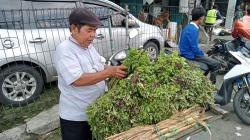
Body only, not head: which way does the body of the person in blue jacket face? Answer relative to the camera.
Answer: to the viewer's right

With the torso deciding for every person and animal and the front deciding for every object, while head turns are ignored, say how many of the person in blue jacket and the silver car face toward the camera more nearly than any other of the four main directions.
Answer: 0

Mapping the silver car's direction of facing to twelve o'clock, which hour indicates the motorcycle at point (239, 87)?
The motorcycle is roughly at 2 o'clock from the silver car.

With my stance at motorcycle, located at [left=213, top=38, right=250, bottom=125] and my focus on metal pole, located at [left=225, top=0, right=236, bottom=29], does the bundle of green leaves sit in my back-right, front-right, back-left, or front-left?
back-left

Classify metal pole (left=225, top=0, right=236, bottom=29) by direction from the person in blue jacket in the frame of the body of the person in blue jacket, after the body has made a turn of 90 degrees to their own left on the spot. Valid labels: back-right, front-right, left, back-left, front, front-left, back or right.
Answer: front

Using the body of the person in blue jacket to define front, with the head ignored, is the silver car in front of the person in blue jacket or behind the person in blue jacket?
behind

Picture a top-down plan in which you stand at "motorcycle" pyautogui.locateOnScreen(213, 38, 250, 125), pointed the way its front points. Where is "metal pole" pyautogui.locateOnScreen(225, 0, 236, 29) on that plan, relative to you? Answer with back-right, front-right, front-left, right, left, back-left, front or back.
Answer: back-left
